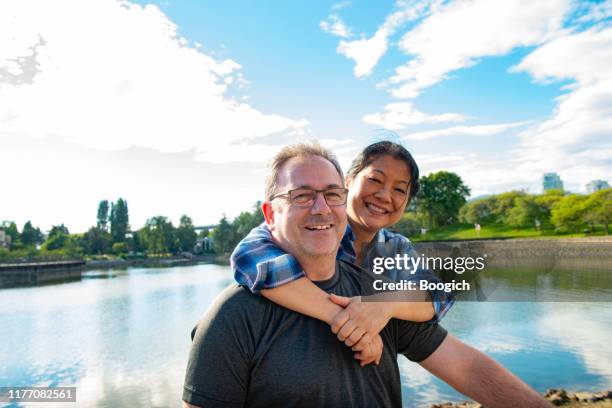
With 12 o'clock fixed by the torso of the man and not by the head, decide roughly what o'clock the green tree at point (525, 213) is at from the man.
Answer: The green tree is roughly at 8 o'clock from the man.

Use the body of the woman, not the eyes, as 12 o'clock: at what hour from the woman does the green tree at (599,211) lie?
The green tree is roughly at 7 o'clock from the woman.

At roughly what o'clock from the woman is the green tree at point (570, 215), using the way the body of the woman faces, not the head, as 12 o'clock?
The green tree is roughly at 7 o'clock from the woman.

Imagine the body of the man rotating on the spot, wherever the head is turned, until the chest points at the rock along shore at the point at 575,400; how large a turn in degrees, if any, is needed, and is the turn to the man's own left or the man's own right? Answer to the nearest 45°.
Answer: approximately 90° to the man's own left

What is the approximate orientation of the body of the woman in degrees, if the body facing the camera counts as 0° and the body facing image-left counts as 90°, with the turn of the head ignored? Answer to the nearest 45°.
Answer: approximately 0°

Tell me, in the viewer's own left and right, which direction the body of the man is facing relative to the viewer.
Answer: facing the viewer and to the right of the viewer

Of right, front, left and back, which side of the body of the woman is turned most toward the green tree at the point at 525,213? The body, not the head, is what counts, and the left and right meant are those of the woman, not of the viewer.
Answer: back
